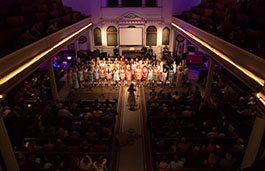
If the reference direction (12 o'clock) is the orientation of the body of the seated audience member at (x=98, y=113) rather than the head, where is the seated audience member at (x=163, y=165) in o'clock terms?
the seated audience member at (x=163, y=165) is roughly at 5 o'clock from the seated audience member at (x=98, y=113).

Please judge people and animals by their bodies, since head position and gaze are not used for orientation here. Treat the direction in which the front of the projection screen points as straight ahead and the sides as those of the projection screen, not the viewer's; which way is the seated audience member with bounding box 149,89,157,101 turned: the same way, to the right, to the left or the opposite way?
the opposite way

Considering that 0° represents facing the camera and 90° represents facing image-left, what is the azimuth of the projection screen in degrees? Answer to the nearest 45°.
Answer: approximately 0°

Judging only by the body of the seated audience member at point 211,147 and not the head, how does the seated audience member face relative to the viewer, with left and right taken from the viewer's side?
facing away from the viewer

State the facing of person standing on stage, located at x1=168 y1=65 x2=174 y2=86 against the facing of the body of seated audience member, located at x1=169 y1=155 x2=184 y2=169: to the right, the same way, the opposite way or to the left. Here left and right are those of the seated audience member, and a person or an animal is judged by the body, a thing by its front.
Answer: the opposite way

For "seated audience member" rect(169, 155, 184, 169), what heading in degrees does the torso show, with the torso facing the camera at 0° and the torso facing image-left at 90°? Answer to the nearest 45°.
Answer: approximately 180°

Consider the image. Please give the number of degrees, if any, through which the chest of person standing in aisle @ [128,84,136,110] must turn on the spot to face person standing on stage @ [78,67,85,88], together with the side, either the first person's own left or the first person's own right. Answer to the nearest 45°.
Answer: approximately 45° to the first person's own left

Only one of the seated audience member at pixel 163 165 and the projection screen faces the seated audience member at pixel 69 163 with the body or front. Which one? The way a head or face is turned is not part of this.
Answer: the projection screen

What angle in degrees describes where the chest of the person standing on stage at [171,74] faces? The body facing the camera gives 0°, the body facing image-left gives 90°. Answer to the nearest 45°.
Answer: approximately 0°

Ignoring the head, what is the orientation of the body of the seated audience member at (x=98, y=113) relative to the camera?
away from the camera

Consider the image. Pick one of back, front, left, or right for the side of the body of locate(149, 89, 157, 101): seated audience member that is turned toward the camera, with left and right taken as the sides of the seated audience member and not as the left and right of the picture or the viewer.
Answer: back

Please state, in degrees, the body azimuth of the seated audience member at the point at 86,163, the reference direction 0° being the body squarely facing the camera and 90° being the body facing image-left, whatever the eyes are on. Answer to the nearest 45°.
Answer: approximately 180°
